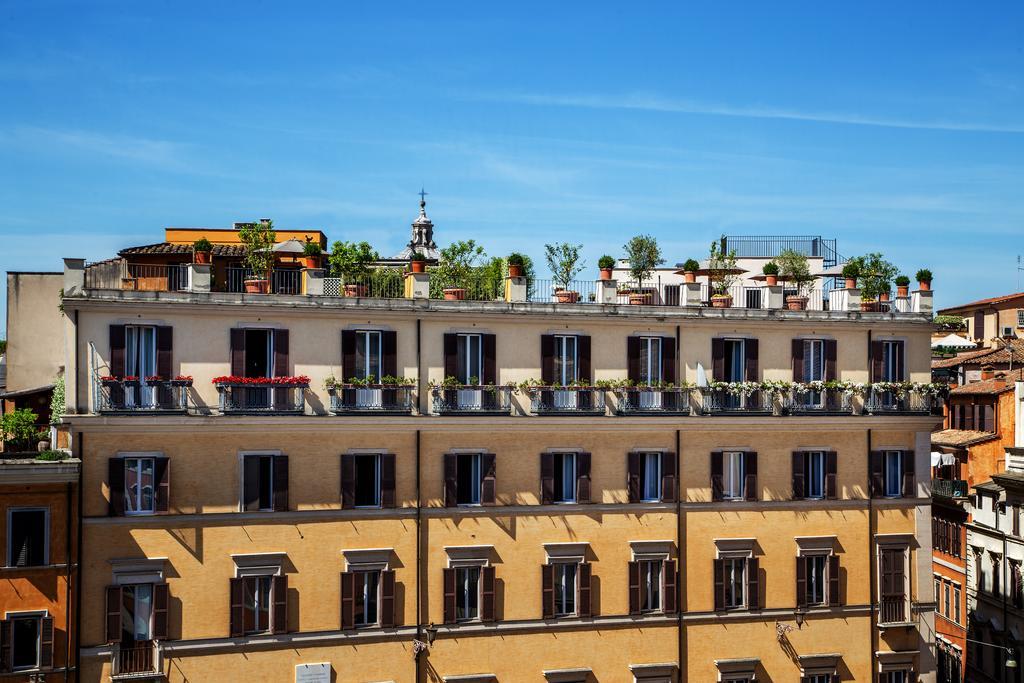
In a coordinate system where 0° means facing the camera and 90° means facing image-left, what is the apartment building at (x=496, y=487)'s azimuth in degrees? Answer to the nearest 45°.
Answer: approximately 0°
